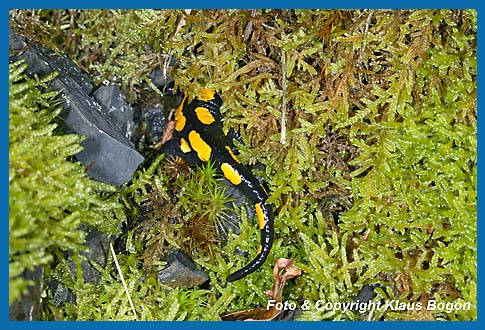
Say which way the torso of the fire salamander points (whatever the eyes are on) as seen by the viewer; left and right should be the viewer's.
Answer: facing away from the viewer and to the left of the viewer
